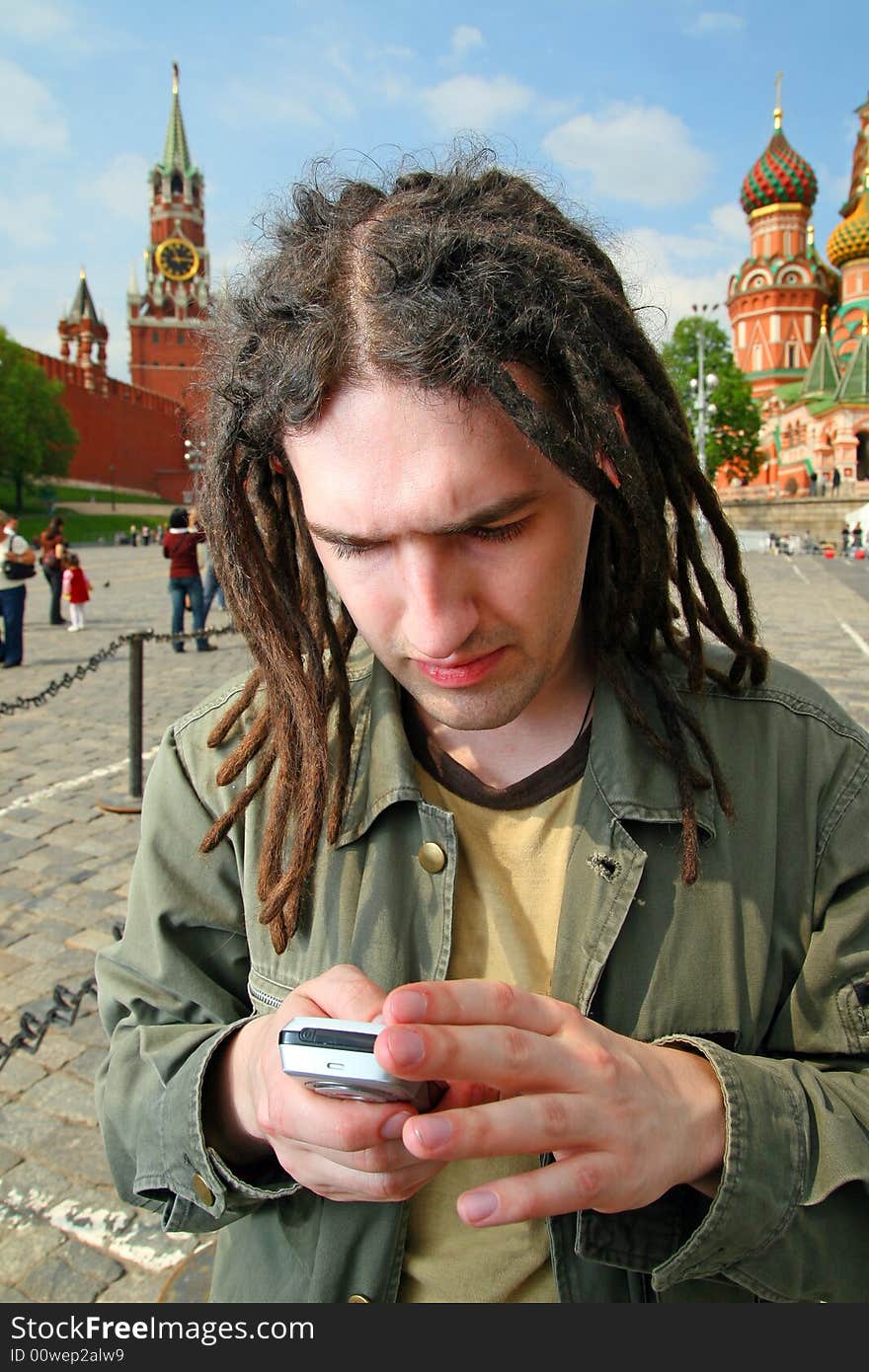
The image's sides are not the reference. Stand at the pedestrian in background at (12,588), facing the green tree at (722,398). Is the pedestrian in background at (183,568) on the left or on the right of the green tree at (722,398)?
right

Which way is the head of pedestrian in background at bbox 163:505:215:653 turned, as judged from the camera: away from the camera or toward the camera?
away from the camera

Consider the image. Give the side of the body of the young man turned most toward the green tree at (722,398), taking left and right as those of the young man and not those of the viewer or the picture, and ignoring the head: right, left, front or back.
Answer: back

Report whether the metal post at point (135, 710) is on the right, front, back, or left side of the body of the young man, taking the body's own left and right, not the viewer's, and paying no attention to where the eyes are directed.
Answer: back

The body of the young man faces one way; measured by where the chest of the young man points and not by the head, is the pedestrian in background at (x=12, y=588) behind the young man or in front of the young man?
behind

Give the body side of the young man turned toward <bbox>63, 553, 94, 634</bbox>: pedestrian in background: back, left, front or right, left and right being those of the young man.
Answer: back

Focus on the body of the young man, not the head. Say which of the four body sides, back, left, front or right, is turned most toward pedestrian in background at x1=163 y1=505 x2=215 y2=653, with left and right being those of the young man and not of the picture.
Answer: back

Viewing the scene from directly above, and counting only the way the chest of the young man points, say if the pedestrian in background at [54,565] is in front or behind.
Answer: behind

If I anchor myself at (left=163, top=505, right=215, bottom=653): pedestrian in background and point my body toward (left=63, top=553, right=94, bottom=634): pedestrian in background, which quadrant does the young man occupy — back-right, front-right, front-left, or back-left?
back-left

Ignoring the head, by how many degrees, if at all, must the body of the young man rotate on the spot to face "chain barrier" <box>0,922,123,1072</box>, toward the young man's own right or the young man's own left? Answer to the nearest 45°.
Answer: approximately 135° to the young man's own right
